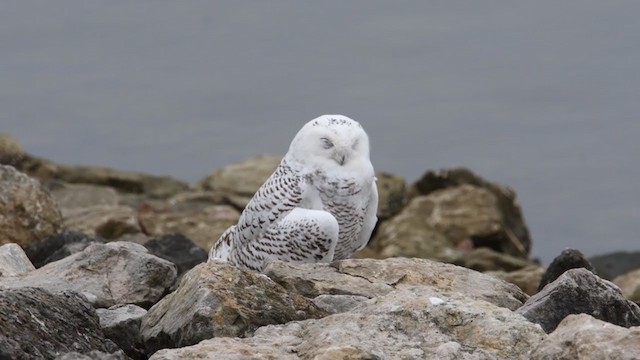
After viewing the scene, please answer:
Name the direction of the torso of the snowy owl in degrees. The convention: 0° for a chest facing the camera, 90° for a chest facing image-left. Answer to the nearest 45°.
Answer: approximately 315°

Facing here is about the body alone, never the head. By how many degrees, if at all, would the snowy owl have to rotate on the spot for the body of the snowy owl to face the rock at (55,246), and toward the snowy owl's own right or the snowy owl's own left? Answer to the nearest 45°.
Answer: approximately 180°

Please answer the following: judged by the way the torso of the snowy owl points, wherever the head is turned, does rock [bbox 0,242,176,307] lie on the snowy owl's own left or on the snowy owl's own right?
on the snowy owl's own right

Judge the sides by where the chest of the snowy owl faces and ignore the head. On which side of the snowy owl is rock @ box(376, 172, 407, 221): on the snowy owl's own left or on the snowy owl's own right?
on the snowy owl's own left

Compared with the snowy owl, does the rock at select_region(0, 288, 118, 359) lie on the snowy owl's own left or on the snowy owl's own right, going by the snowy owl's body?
on the snowy owl's own right

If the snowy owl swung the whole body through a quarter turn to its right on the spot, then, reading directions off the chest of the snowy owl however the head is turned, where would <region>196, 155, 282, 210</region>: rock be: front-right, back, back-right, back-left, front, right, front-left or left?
back-right

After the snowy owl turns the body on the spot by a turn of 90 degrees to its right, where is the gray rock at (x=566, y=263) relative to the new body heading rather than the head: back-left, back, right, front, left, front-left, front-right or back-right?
back-left

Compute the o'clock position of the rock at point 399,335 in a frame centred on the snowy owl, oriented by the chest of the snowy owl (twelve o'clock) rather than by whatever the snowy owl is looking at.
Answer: The rock is roughly at 1 o'clock from the snowy owl.

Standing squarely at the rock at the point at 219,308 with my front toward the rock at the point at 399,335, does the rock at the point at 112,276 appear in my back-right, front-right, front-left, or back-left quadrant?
back-left
